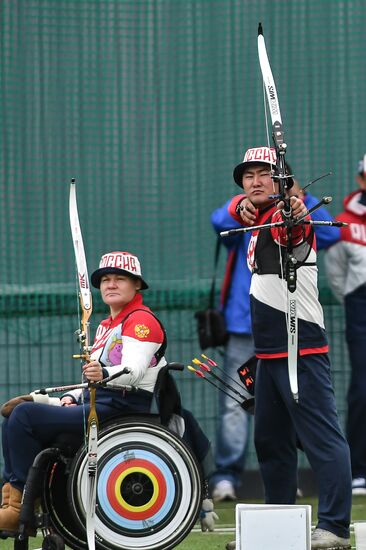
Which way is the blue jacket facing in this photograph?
toward the camera

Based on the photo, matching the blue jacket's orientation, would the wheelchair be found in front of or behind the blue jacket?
in front

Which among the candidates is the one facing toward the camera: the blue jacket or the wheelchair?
the blue jacket

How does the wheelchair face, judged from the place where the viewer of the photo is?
facing to the left of the viewer

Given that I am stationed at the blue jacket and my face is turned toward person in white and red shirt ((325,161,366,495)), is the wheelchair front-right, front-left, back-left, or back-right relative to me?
back-right

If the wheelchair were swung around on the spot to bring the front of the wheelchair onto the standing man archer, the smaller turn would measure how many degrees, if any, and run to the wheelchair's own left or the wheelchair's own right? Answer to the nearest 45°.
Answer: approximately 180°

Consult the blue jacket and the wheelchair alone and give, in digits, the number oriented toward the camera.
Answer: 1

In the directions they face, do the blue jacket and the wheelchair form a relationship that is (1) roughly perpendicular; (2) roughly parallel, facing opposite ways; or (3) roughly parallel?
roughly perpendicular

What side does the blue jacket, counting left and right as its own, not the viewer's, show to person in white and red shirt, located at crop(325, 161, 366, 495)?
left
